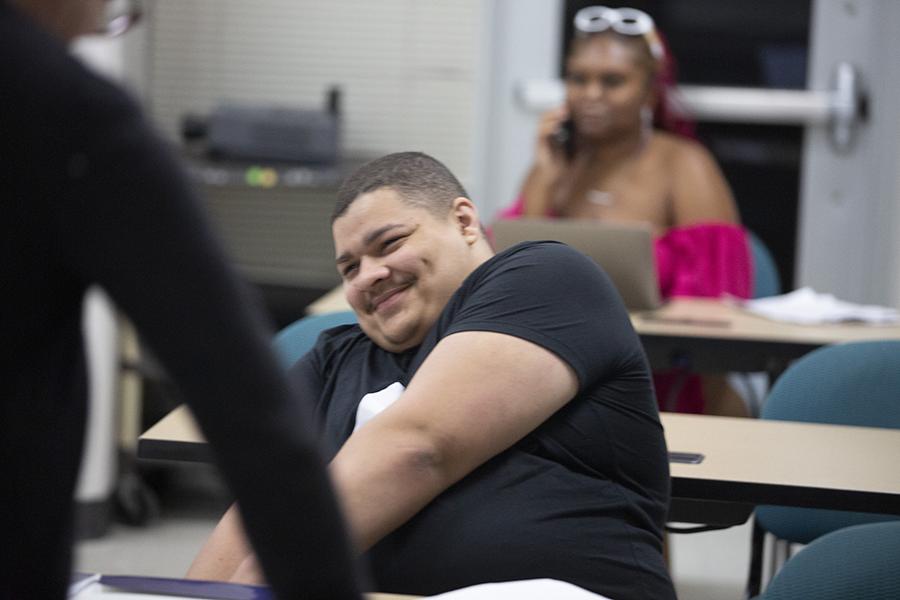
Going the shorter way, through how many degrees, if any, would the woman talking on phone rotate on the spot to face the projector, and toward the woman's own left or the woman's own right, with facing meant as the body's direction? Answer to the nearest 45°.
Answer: approximately 45° to the woman's own right

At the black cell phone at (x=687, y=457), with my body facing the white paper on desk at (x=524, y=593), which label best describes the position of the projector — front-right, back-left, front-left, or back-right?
back-right

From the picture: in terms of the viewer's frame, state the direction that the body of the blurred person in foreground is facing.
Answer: away from the camera

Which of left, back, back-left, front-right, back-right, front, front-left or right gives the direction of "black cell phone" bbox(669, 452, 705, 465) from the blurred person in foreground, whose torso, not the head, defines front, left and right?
front-right

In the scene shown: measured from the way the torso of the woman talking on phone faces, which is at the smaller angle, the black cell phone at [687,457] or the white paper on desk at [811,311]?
the black cell phone

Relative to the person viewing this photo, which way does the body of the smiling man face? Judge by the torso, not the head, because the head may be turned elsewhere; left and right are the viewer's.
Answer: facing the viewer and to the left of the viewer

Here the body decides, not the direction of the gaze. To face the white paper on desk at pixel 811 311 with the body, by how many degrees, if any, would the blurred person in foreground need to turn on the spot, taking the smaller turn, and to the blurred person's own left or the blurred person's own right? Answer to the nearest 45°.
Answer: approximately 45° to the blurred person's own right

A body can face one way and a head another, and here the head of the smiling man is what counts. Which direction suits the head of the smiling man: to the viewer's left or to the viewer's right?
to the viewer's left

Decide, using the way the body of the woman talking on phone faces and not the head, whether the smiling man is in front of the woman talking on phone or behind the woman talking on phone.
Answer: in front
